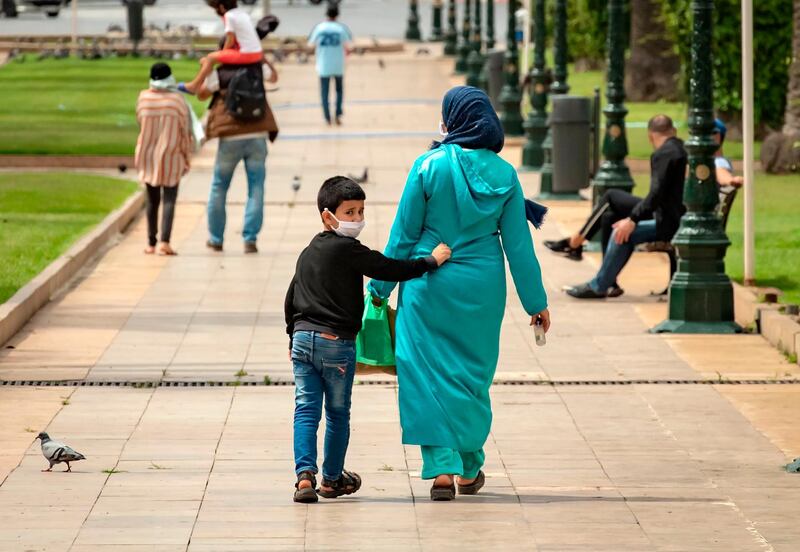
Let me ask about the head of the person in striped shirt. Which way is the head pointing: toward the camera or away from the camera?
away from the camera

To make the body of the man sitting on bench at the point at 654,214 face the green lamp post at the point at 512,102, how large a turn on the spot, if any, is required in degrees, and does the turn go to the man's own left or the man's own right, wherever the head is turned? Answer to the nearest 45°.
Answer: approximately 90° to the man's own right

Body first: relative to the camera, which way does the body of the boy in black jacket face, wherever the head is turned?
away from the camera

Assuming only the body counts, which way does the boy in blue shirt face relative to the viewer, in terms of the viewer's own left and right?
facing away from the viewer

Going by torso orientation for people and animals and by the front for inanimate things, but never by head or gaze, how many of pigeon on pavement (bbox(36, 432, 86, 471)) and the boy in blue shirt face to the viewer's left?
1

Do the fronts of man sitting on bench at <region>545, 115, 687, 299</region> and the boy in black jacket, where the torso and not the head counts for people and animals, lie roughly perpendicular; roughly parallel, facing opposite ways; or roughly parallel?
roughly perpendicular

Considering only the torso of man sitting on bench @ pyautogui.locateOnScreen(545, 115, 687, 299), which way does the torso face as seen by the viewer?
to the viewer's left

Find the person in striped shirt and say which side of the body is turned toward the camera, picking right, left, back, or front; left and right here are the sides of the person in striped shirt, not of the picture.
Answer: back

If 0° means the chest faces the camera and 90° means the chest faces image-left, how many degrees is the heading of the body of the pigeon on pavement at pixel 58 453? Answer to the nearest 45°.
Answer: approximately 90°

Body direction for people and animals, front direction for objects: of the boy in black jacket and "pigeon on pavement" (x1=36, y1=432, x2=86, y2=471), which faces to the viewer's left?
the pigeon on pavement

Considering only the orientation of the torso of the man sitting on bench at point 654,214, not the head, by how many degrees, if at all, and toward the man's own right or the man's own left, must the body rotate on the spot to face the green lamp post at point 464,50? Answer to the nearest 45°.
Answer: approximately 90° to the man's own right

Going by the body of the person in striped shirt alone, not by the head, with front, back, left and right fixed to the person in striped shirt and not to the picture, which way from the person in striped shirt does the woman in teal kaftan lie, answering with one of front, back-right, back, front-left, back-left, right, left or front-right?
back
